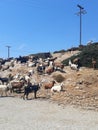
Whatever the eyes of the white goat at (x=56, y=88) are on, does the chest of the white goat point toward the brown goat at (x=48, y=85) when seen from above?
no

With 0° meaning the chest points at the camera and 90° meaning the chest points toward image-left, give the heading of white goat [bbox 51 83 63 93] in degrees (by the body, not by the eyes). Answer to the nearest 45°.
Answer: approximately 270°
